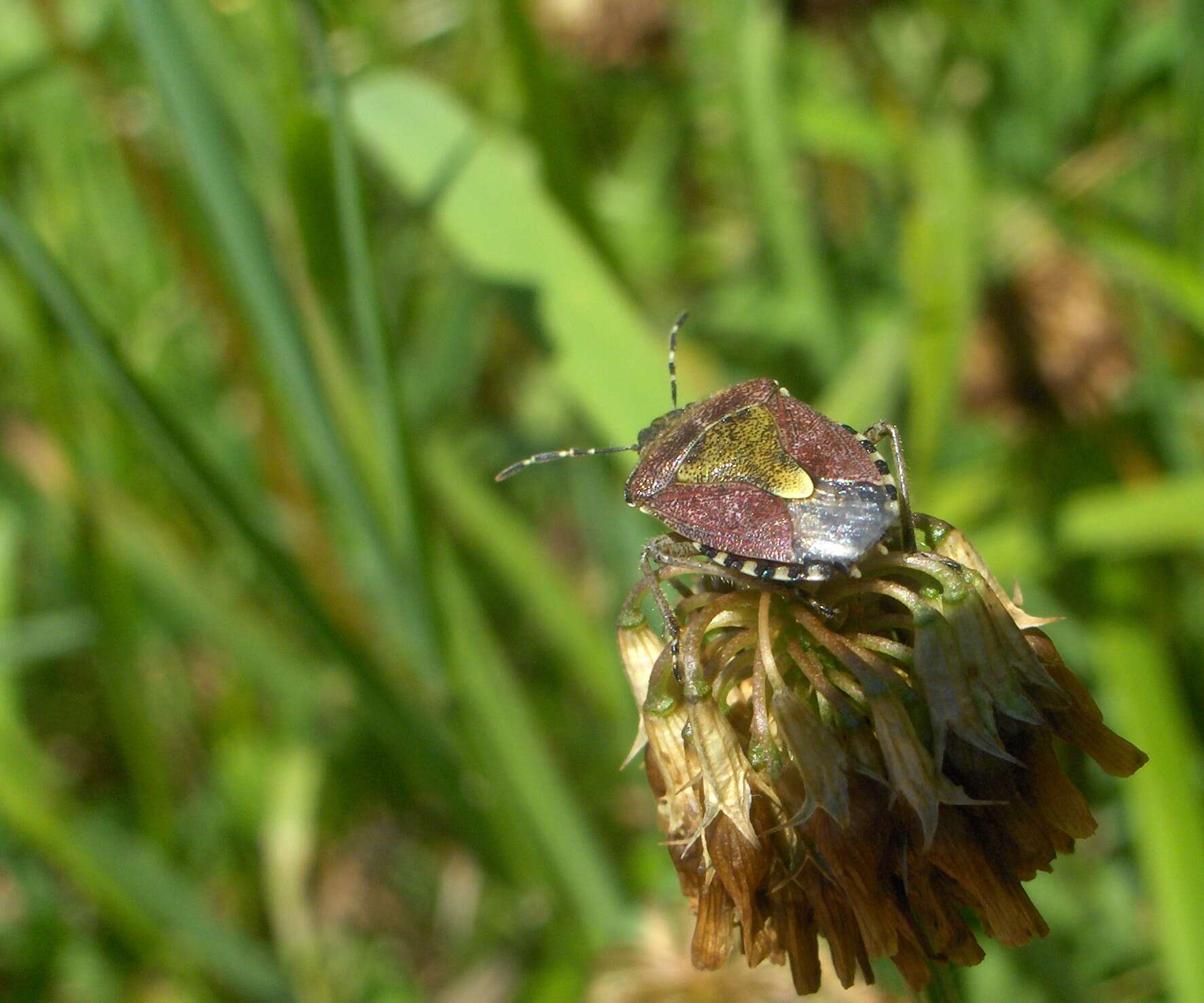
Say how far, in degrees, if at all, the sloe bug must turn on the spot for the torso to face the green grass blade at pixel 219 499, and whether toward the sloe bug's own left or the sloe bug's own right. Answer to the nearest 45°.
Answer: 0° — it already faces it

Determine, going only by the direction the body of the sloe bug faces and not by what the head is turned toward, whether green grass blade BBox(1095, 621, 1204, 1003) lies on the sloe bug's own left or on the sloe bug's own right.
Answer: on the sloe bug's own right

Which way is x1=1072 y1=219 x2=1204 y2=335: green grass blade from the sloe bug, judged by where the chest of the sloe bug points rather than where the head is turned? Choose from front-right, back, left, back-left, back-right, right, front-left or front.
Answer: right

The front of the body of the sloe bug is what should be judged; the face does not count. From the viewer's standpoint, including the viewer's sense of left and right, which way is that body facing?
facing away from the viewer and to the left of the viewer
